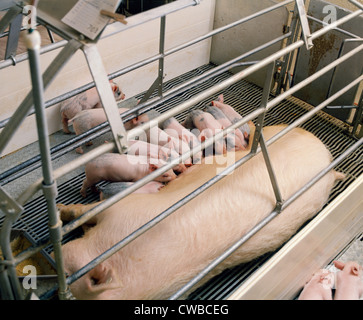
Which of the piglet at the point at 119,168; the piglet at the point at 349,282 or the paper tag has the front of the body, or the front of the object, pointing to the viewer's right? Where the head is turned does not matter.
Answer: the piglet at the point at 119,168

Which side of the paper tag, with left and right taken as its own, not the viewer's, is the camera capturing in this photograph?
front

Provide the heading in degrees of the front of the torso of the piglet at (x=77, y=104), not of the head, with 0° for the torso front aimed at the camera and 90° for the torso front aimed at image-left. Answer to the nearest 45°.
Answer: approximately 270°

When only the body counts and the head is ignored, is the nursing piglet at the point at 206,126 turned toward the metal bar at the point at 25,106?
no

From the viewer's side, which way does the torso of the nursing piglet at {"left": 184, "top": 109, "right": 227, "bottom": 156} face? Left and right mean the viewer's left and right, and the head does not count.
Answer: facing the viewer and to the right of the viewer

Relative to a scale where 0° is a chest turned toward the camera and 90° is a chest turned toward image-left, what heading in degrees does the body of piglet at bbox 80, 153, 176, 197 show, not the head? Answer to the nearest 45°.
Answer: approximately 270°

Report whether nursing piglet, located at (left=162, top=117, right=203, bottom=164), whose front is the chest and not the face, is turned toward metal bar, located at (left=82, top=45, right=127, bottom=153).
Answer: no
